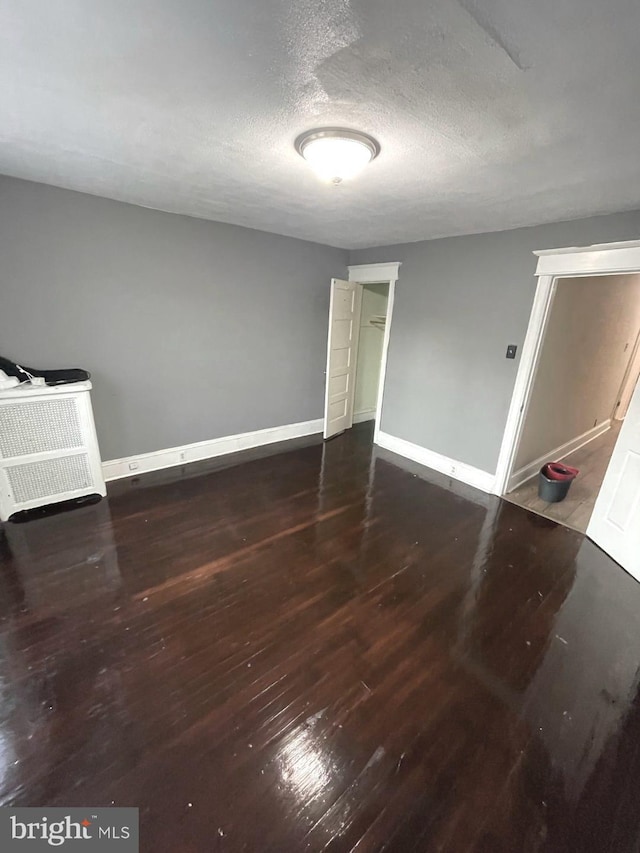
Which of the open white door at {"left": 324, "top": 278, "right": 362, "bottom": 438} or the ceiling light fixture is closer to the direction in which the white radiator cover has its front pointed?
the ceiling light fixture

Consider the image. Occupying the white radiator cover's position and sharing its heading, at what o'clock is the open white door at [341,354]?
The open white door is roughly at 9 o'clock from the white radiator cover.

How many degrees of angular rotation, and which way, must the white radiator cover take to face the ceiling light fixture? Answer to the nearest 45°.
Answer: approximately 45° to its left

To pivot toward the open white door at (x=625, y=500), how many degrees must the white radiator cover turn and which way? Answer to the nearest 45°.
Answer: approximately 45° to its left

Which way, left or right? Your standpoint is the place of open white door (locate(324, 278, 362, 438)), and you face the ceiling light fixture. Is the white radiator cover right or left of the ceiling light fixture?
right

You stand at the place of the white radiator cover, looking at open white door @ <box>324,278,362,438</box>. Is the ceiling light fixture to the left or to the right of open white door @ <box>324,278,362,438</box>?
right
